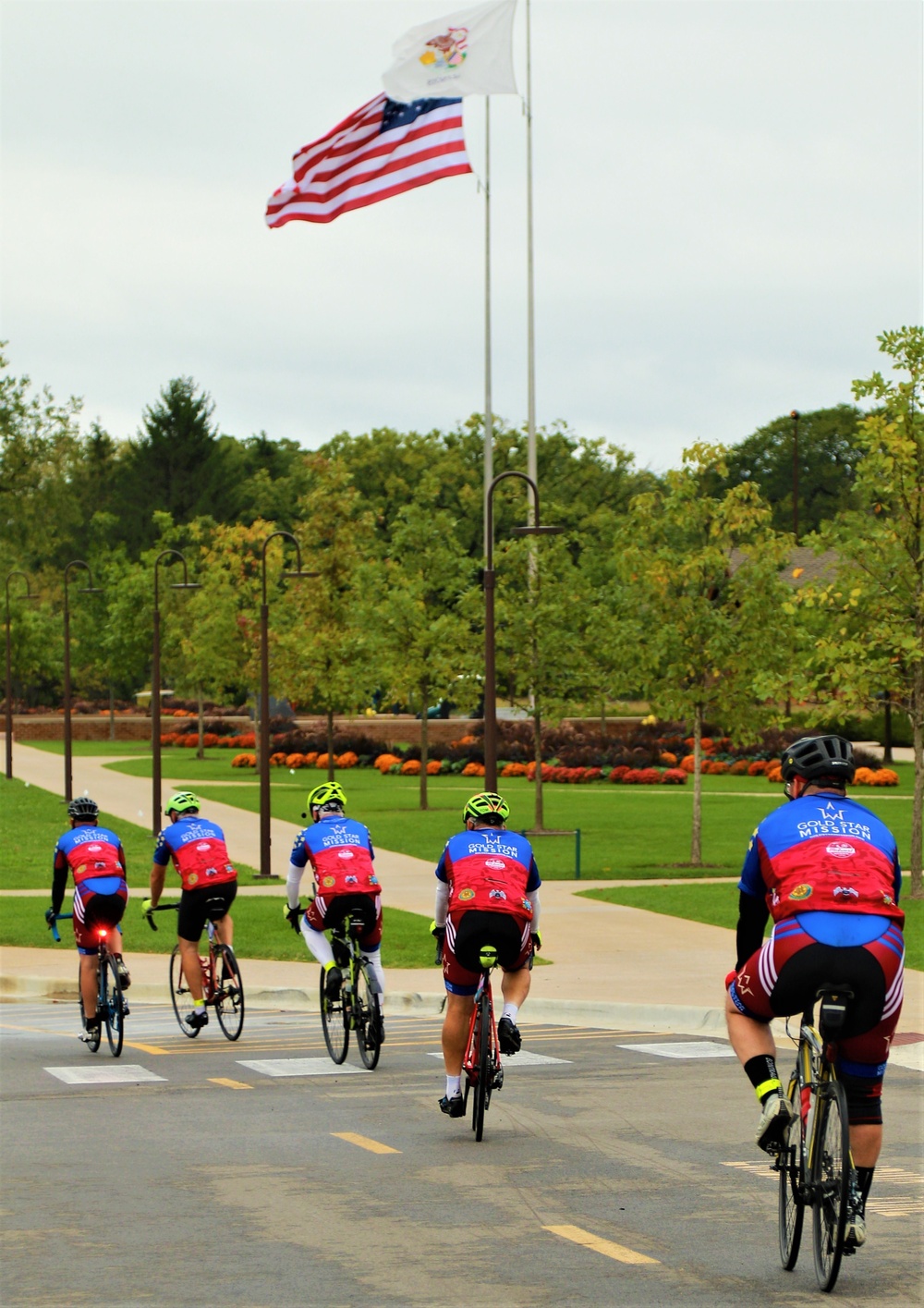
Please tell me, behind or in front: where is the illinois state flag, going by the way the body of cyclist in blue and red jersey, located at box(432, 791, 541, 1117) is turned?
in front

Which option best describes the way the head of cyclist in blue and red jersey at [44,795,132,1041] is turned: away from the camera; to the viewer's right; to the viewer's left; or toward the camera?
away from the camera

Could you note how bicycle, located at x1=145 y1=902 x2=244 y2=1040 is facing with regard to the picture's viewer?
facing away from the viewer and to the left of the viewer

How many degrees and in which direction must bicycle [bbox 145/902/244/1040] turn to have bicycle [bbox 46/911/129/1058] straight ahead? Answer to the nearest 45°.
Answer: approximately 90° to its left

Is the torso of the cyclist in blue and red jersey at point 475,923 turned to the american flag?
yes

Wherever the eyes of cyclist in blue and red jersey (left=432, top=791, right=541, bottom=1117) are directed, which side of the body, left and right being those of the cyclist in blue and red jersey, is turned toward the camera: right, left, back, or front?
back

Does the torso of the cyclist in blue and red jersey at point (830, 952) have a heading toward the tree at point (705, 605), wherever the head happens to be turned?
yes

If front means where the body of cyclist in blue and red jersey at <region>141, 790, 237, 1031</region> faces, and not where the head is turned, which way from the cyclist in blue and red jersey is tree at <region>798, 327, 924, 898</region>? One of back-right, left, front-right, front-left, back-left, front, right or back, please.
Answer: right

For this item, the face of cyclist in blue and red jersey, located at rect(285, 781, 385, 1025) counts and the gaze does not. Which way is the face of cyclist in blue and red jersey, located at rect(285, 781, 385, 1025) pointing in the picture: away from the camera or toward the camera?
away from the camera

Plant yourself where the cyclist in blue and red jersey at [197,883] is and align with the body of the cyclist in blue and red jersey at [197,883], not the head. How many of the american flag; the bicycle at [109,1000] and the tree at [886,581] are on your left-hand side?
1

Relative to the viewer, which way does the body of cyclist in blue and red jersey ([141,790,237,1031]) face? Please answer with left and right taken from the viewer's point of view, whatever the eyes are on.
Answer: facing away from the viewer and to the left of the viewer

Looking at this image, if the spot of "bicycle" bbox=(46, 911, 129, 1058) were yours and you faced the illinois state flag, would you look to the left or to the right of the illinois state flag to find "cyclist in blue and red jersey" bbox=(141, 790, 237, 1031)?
right

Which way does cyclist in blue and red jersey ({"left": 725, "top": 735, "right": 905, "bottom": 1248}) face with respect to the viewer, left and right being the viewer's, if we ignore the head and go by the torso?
facing away from the viewer

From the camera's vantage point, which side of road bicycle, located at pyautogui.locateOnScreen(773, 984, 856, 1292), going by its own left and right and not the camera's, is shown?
back

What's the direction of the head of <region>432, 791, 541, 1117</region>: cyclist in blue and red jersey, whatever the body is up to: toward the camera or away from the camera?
away from the camera

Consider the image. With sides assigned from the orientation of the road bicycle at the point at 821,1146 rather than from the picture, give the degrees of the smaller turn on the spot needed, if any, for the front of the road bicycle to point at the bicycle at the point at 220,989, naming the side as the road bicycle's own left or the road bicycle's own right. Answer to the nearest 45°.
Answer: approximately 45° to the road bicycle's own left

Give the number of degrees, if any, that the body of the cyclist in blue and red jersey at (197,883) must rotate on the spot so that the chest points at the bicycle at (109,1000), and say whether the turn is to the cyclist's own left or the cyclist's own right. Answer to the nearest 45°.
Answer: approximately 90° to the cyclist's own left
